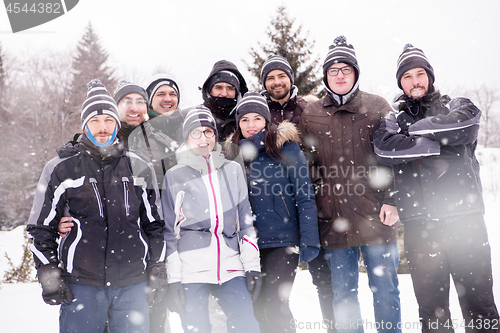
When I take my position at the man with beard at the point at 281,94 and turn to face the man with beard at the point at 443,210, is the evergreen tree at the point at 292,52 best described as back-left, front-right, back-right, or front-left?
back-left

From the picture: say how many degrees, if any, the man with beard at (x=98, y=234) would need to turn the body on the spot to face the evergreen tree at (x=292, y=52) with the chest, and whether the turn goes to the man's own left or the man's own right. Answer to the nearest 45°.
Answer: approximately 135° to the man's own left

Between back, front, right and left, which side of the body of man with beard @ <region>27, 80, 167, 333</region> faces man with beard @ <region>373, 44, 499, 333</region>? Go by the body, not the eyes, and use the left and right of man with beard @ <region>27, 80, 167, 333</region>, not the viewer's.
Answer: left

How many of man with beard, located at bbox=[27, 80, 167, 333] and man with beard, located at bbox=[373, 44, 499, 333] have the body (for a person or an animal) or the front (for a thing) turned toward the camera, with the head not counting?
2

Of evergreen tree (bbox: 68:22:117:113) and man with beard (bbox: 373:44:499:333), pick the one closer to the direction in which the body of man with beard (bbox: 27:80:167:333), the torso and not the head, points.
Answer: the man with beard

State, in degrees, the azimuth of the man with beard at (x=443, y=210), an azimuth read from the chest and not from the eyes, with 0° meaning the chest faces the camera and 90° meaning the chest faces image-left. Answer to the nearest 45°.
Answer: approximately 0°

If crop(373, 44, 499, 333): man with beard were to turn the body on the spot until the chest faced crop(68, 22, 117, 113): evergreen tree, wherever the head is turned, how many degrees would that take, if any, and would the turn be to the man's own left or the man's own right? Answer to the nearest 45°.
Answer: approximately 135° to the man's own right

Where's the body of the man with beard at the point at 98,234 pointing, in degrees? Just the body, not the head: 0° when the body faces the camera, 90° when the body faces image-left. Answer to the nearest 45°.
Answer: approximately 0°
